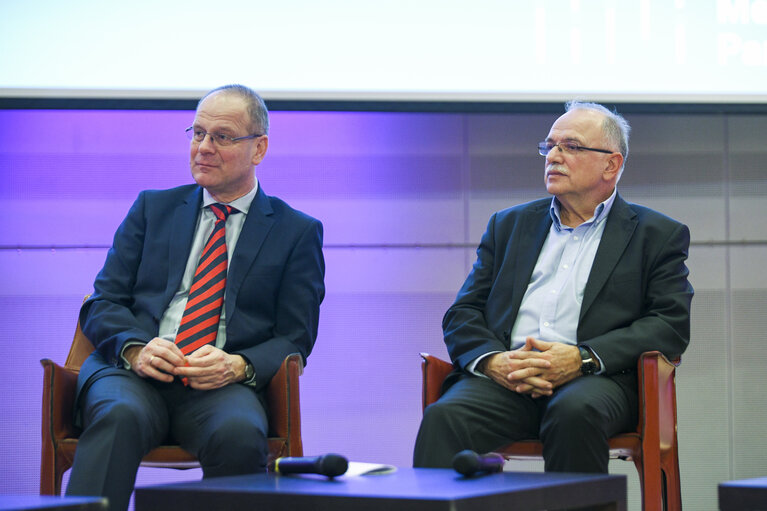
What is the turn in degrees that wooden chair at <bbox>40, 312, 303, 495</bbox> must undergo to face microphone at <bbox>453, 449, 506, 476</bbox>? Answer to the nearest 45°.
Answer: approximately 45° to its left

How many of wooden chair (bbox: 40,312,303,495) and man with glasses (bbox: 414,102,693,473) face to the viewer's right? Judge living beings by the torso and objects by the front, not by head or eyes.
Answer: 0

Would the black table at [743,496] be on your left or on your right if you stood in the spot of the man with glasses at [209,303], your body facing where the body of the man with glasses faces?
on your left

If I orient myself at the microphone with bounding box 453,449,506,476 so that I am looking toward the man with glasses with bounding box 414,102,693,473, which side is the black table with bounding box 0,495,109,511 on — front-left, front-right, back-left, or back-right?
back-left

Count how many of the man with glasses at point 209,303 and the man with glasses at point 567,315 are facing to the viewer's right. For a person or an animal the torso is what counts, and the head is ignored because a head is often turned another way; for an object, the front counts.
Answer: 0

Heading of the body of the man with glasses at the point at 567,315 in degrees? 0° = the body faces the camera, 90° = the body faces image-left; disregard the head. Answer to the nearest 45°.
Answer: approximately 45°

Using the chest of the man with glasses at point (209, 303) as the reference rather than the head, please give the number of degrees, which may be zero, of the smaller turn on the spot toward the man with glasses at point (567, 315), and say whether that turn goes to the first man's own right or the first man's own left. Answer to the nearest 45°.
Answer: approximately 135° to the first man's own left

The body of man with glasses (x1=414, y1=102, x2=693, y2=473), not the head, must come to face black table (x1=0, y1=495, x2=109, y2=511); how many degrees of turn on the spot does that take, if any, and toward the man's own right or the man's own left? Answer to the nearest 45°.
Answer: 0° — they already face it

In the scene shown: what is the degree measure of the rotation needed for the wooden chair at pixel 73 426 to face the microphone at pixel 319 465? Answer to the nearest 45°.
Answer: approximately 45° to its left

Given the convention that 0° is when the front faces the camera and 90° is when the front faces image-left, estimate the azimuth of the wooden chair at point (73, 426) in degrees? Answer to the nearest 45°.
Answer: approximately 0°

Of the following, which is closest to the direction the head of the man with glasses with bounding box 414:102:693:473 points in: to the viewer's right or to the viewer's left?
to the viewer's left

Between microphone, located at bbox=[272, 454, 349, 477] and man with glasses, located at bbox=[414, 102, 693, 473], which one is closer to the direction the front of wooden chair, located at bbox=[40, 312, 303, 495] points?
the microphone
